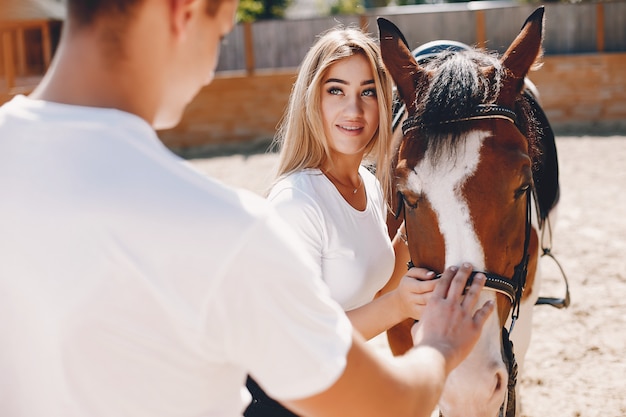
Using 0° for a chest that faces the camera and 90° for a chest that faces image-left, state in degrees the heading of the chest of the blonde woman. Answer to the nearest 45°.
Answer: approximately 315°

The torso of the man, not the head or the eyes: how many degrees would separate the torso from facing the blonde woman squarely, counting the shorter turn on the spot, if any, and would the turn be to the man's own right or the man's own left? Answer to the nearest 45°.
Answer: approximately 45° to the man's own left

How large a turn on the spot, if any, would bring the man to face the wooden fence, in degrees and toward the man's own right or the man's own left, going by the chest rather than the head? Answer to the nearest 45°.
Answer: approximately 45° to the man's own left

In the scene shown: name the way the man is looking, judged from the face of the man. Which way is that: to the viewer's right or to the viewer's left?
to the viewer's right

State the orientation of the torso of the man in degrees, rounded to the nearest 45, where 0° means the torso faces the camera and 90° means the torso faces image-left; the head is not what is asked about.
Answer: approximately 225°
